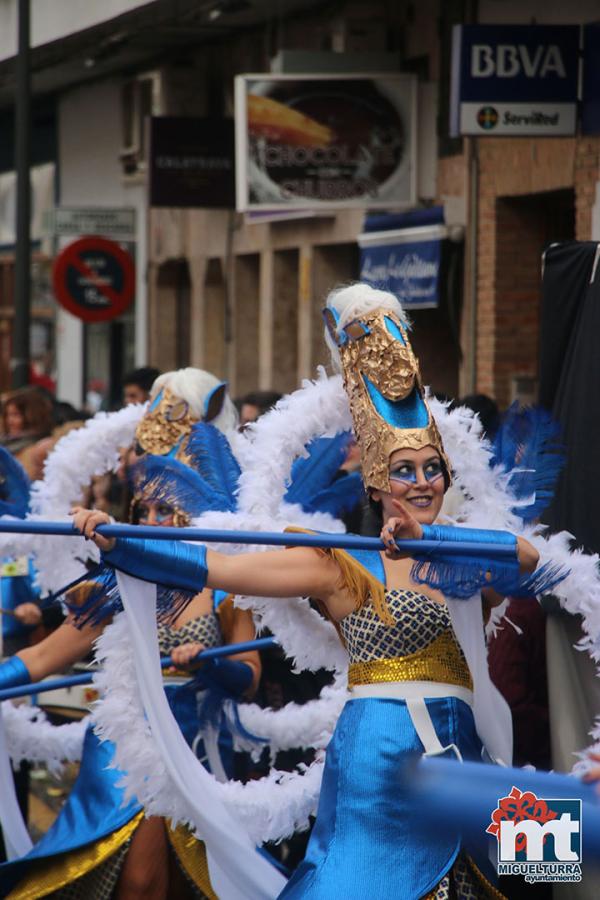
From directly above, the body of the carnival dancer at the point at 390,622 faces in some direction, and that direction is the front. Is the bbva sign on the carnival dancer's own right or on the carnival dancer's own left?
on the carnival dancer's own left

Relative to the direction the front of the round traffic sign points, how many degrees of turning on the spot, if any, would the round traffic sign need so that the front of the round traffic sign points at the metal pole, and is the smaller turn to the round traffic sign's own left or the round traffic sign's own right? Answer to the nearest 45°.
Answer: approximately 90° to the round traffic sign's own right

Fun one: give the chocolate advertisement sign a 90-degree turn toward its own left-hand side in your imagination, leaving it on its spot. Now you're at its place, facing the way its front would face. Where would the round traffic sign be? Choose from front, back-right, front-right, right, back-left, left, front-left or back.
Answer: back-left

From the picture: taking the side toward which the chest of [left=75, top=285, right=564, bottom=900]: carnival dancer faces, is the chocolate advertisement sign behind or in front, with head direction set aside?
behind

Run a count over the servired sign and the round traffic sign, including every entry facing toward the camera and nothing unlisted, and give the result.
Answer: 2

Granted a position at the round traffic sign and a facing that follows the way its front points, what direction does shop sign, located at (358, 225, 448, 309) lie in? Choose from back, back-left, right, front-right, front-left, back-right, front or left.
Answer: front-left
